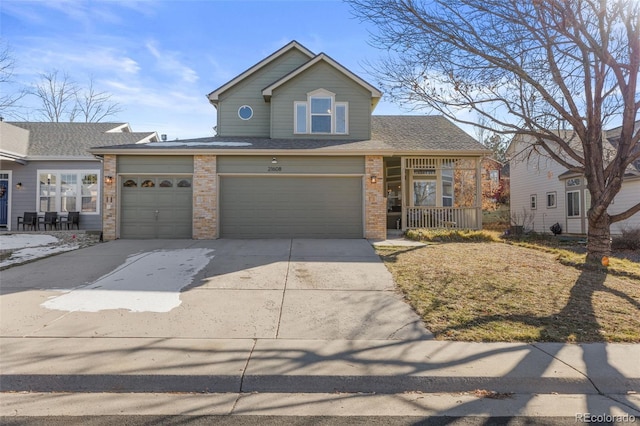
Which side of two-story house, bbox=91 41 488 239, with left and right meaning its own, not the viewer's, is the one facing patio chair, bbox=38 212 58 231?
right

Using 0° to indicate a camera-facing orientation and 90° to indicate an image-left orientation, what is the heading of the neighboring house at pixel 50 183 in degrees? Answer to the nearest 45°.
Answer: approximately 0°

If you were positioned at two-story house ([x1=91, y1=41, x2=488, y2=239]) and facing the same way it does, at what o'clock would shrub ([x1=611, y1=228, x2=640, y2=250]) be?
The shrub is roughly at 9 o'clock from the two-story house.

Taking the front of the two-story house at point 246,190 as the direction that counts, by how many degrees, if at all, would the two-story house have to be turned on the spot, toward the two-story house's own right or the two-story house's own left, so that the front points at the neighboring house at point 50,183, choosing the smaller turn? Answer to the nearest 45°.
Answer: approximately 135° to the two-story house's own right

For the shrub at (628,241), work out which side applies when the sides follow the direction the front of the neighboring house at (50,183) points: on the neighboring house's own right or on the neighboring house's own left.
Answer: on the neighboring house's own left

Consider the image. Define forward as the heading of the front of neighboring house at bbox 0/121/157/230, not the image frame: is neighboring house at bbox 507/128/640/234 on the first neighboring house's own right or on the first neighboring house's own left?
on the first neighboring house's own left

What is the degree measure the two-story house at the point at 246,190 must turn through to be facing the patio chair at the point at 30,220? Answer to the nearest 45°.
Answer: approximately 90° to its right

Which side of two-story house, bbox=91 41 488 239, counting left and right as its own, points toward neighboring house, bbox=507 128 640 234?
left

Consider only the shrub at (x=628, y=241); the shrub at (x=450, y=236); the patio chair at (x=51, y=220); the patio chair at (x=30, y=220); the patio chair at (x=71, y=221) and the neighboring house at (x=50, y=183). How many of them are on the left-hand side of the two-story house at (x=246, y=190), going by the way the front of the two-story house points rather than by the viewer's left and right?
2

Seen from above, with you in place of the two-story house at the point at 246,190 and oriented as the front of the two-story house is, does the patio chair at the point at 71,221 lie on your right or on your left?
on your right

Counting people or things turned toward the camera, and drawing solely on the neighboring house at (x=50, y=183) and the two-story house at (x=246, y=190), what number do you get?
2

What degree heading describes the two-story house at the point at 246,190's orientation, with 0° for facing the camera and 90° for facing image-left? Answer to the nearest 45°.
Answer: approximately 0°

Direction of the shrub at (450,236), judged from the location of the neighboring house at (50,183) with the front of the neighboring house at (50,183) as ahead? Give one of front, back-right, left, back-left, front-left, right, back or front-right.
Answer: front-left
